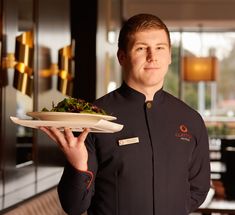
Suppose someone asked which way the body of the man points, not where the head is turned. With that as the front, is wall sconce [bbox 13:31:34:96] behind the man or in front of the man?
behind

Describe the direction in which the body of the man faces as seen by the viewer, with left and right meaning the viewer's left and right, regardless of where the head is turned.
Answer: facing the viewer

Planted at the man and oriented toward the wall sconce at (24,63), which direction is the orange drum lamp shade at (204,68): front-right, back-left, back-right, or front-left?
front-right

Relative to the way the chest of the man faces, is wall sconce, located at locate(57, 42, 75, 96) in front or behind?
behind

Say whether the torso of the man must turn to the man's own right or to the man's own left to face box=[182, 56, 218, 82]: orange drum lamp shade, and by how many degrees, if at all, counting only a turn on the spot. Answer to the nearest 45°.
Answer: approximately 180°
